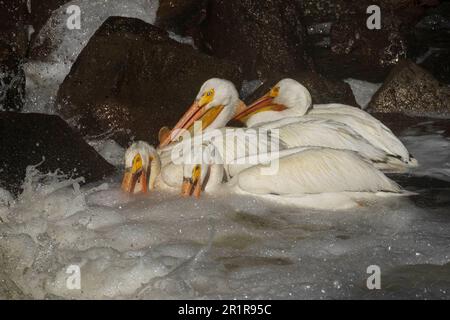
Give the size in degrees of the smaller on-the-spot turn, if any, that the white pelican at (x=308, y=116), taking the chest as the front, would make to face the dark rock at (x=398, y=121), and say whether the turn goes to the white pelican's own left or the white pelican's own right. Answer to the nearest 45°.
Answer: approximately 135° to the white pelican's own right

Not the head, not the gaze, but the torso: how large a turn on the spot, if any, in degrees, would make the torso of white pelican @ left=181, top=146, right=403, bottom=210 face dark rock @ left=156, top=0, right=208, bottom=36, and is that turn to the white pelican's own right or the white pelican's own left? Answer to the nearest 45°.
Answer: approximately 90° to the white pelican's own right

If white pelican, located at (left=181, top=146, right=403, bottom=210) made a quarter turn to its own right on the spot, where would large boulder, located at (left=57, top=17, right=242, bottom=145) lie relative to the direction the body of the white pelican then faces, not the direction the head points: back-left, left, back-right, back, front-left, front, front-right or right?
front-left

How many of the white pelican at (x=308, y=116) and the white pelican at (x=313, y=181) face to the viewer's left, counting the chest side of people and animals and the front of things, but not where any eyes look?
2

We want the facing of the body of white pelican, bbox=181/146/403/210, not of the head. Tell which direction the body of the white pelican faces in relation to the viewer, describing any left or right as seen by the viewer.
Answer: facing to the left of the viewer

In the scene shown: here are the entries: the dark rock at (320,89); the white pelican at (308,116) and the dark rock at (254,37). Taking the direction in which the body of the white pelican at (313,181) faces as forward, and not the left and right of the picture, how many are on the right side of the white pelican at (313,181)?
3

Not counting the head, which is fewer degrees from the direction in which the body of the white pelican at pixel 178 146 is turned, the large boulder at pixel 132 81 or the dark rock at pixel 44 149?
the dark rock

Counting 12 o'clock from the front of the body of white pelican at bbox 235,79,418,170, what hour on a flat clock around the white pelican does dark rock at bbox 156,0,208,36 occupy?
The dark rock is roughly at 2 o'clock from the white pelican.

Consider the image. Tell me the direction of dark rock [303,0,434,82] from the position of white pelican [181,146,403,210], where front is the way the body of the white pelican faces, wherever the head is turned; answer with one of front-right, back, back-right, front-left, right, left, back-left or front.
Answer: right

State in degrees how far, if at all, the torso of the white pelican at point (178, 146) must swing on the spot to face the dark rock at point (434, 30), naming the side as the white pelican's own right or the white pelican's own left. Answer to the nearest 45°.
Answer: approximately 135° to the white pelican's own right

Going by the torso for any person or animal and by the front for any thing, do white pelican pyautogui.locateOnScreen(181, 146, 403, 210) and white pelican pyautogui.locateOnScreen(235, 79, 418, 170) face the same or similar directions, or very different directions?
same or similar directions

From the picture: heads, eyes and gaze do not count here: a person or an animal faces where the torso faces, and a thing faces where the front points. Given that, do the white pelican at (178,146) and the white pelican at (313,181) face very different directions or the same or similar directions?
same or similar directions

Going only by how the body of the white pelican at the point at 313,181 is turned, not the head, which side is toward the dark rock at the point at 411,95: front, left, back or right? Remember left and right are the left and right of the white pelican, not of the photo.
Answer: right

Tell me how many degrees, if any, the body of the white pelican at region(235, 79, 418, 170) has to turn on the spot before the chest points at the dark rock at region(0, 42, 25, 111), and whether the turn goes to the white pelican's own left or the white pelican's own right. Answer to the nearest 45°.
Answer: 0° — it already faces it

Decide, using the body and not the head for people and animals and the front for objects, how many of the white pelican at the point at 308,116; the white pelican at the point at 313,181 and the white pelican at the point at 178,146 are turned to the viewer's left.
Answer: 3

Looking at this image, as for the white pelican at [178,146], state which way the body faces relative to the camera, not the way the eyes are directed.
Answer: to the viewer's left

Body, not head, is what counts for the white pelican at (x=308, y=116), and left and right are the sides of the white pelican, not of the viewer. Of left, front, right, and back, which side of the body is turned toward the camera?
left

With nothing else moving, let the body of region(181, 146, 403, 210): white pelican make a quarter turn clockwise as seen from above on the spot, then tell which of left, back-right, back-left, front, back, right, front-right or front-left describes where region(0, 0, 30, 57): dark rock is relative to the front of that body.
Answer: front-left
